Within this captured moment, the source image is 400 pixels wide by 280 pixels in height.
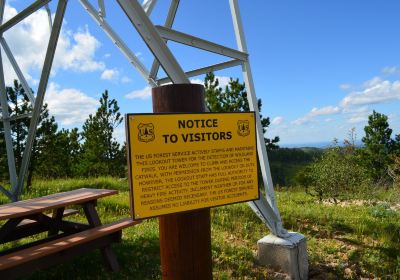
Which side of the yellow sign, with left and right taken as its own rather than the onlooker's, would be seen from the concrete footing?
left

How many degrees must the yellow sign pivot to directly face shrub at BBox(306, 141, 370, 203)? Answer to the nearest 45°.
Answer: approximately 90° to its left

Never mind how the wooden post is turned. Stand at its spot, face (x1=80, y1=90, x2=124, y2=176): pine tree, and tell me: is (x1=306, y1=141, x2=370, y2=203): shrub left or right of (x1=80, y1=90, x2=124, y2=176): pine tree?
right

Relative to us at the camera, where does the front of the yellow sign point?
facing the viewer and to the right of the viewer

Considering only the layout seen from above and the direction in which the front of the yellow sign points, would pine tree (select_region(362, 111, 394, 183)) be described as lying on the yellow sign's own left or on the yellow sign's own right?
on the yellow sign's own left
